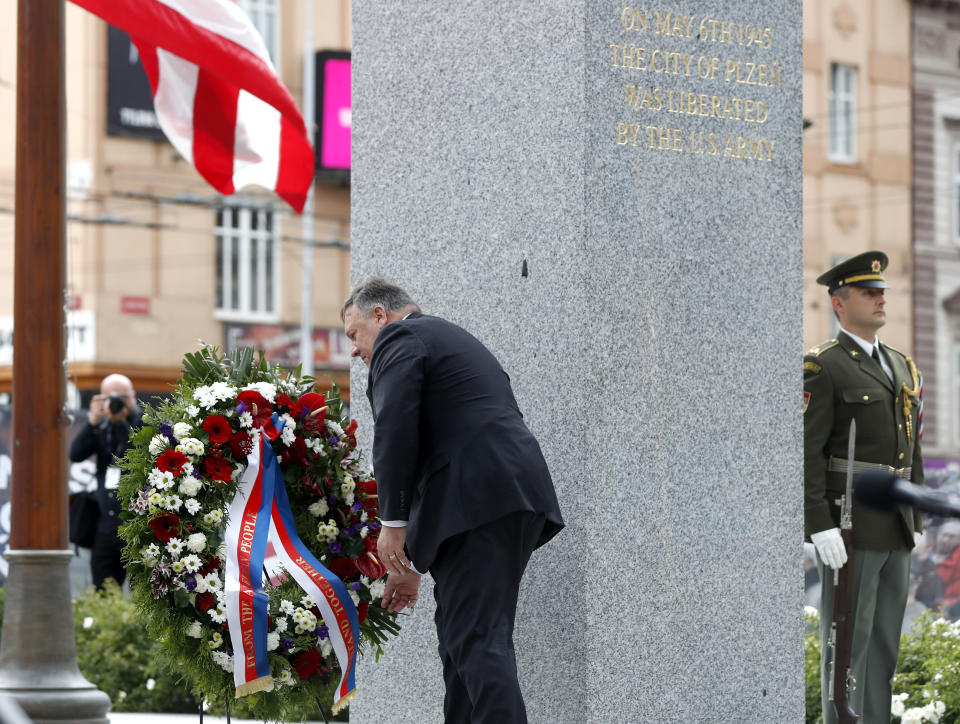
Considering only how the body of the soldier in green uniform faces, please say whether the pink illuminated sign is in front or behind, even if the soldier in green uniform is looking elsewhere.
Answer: behind

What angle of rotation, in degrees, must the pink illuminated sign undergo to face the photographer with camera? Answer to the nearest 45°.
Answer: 0° — it already faces them

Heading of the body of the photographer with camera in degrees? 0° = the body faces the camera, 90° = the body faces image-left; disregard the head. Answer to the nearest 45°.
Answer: approximately 0°

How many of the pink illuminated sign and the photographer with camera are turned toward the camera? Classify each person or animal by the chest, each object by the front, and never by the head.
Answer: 2

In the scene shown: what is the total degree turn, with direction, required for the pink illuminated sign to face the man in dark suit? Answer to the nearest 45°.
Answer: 0° — it already faces them

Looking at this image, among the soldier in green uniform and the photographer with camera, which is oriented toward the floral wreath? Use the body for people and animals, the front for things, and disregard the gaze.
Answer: the photographer with camera
